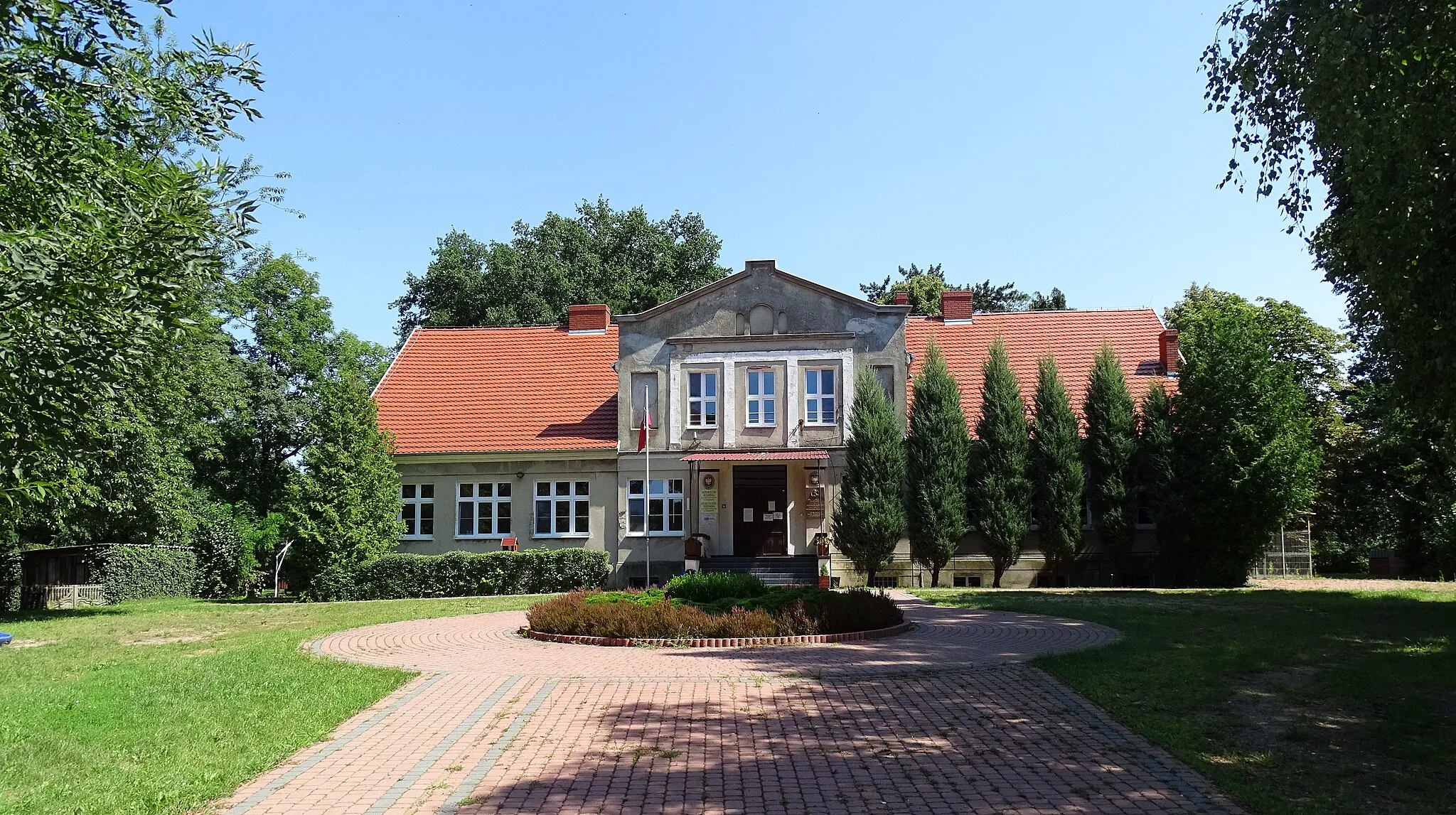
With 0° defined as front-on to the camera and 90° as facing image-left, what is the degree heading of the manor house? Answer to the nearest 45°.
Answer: approximately 0°

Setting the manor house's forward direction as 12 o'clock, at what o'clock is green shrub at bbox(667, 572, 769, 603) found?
The green shrub is roughly at 12 o'clock from the manor house.

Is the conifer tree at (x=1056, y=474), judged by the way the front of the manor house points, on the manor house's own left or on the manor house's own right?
on the manor house's own left

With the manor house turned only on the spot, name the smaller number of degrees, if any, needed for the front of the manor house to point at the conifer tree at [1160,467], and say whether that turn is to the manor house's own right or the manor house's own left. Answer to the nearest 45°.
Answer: approximately 90° to the manor house's own left

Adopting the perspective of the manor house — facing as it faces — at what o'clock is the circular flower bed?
The circular flower bed is roughly at 12 o'clock from the manor house.

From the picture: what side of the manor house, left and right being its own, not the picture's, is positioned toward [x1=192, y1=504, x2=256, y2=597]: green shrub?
right

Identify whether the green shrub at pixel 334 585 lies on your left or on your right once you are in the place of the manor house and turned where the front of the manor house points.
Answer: on your right

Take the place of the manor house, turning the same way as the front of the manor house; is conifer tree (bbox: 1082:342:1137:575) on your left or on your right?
on your left

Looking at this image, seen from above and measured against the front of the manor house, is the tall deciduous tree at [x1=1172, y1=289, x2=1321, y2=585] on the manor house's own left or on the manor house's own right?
on the manor house's own left

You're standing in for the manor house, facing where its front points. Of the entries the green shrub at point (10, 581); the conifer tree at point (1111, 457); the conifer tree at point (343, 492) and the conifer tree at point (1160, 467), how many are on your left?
2

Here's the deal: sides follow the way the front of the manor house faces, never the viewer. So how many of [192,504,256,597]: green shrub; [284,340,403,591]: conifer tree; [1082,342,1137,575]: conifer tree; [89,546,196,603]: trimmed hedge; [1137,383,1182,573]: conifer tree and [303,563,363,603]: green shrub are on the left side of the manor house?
2

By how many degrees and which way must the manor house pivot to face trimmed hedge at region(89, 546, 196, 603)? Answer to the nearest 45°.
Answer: approximately 90° to its right

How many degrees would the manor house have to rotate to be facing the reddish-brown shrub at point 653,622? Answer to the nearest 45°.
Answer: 0° — it already faces it

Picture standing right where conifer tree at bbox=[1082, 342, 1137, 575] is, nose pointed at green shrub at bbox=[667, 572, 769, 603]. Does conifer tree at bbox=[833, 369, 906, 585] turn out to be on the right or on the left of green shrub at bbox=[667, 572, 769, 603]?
right

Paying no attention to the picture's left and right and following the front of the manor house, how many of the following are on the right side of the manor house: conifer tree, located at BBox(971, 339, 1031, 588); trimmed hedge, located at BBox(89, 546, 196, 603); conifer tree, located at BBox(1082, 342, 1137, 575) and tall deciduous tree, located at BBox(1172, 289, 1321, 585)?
1
